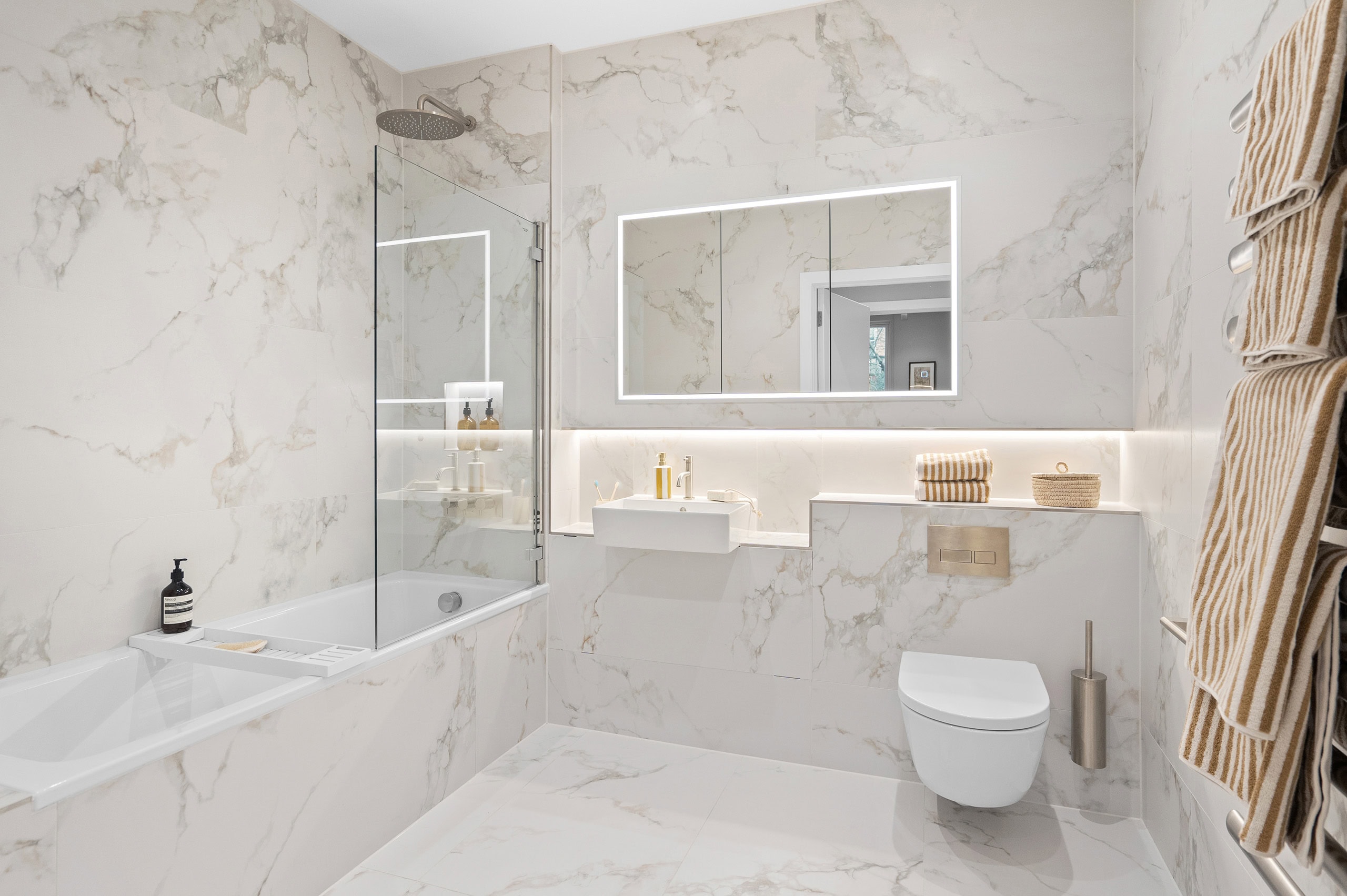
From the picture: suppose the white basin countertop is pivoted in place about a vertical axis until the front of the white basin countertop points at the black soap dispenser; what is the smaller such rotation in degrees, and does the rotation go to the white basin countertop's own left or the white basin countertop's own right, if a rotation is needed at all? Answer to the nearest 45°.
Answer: approximately 45° to the white basin countertop's own right

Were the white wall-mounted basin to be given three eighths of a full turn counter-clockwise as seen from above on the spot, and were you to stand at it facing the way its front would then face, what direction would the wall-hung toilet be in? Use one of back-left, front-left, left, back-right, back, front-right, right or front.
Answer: right

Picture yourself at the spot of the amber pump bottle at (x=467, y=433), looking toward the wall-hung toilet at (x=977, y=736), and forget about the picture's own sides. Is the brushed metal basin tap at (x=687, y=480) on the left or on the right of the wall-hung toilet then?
left

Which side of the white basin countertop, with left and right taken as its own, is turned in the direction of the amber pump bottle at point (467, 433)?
right

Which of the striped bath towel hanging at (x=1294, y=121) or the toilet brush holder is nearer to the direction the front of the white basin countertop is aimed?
the striped bath towel hanging

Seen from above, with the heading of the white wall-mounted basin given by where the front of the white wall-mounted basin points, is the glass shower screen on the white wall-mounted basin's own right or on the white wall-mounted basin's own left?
on the white wall-mounted basin's own right

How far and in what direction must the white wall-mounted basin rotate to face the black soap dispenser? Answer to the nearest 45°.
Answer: approximately 90° to its right

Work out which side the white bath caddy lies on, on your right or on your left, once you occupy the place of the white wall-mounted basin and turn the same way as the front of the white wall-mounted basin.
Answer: on your right

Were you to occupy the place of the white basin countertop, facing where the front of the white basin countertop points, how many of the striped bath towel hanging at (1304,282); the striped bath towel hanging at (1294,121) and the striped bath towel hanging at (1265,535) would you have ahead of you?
3

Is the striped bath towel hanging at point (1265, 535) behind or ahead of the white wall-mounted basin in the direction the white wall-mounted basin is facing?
ahead

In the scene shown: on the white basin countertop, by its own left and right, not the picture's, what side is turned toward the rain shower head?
right

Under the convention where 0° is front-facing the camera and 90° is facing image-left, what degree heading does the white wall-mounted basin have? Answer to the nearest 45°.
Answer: approximately 0°

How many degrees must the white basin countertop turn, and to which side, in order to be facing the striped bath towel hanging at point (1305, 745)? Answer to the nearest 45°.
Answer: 0° — it already faces it
